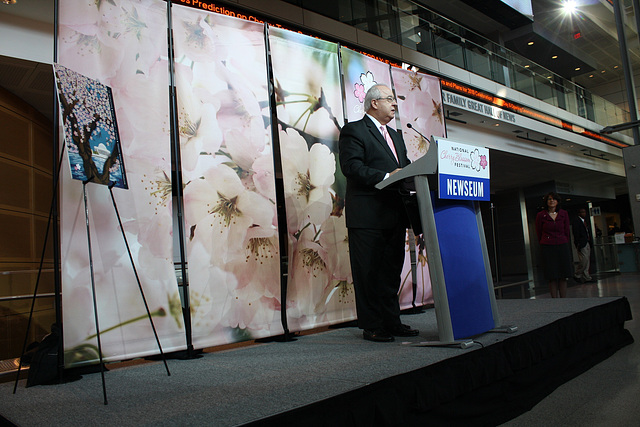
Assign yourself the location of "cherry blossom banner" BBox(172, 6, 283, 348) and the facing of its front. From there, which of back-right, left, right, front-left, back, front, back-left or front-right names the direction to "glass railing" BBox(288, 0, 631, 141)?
left

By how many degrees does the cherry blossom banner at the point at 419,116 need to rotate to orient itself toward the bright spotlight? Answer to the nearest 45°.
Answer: approximately 90° to its left

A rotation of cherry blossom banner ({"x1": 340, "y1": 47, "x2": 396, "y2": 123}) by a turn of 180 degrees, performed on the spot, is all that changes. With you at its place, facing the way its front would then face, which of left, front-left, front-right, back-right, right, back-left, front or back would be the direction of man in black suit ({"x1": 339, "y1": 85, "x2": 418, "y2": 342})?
back-left

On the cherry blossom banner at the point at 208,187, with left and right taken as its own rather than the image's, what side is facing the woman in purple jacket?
left

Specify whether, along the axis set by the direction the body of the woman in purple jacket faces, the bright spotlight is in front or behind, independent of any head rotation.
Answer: behind

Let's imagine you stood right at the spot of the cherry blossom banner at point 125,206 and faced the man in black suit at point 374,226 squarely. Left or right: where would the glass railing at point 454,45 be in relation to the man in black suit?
left
